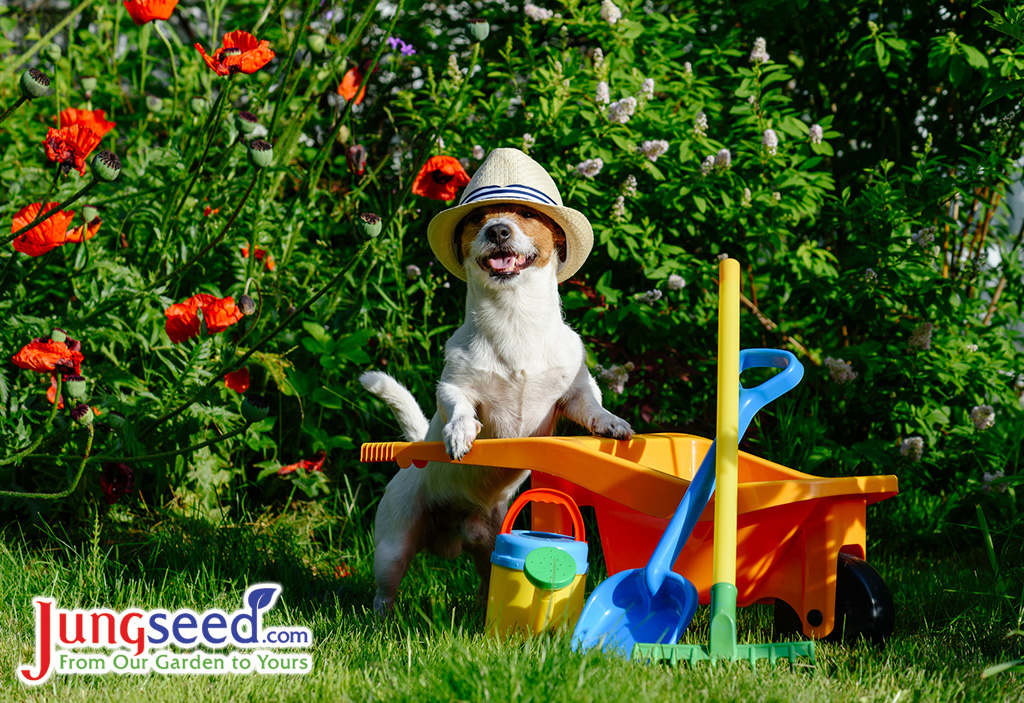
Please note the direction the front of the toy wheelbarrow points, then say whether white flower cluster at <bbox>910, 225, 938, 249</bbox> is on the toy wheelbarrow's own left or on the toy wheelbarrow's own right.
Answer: on the toy wheelbarrow's own left

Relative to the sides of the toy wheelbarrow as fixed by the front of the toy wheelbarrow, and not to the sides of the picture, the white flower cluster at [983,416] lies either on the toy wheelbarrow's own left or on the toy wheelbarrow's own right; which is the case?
on the toy wheelbarrow's own left

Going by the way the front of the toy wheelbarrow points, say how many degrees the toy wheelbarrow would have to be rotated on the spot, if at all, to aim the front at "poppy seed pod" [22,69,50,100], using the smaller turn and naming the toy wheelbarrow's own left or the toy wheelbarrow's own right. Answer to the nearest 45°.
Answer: approximately 180°

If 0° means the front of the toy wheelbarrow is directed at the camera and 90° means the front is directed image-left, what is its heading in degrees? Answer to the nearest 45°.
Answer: approximately 270°

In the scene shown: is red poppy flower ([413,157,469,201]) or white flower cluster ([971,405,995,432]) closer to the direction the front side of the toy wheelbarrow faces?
the white flower cluster

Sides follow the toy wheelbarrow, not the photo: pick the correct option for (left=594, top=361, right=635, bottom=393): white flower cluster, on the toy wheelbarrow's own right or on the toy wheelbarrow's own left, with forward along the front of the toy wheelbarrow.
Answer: on the toy wheelbarrow's own left

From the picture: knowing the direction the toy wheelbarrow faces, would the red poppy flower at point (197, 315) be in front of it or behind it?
behind

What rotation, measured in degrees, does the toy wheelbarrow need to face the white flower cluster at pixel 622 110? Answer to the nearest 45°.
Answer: approximately 90° to its left

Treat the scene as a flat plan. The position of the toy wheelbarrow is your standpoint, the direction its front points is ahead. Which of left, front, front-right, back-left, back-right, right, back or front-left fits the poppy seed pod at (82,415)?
back

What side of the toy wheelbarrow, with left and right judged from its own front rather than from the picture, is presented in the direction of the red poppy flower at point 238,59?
back

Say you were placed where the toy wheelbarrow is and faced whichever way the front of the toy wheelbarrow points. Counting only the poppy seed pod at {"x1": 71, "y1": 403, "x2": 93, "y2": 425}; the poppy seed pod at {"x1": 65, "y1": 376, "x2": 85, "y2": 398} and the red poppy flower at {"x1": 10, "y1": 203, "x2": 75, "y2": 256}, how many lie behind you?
3

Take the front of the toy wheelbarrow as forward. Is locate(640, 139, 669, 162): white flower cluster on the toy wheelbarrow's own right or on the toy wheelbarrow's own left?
on the toy wheelbarrow's own left

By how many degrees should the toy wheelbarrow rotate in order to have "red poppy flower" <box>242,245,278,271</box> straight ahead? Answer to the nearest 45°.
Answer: approximately 135° to its left
